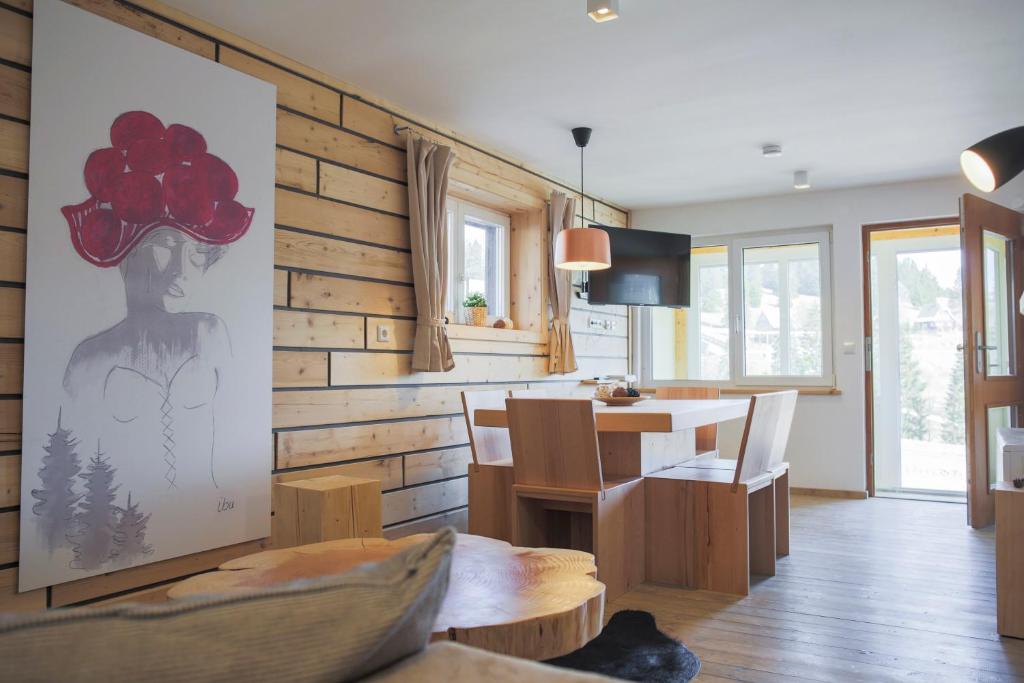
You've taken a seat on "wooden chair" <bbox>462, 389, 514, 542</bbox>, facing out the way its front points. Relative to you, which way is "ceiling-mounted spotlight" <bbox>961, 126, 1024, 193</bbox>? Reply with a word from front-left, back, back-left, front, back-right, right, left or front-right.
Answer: front

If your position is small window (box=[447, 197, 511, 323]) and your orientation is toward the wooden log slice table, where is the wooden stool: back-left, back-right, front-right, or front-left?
front-right

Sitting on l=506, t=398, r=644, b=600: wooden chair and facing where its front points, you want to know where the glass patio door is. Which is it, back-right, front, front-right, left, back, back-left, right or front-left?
front

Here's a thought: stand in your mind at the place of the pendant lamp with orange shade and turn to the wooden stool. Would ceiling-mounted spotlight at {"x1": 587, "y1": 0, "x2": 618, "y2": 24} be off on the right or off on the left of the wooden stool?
left

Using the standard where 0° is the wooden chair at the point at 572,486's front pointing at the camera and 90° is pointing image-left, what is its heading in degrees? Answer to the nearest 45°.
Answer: approximately 225°

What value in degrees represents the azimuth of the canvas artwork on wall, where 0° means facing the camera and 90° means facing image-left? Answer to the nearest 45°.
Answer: approximately 315°

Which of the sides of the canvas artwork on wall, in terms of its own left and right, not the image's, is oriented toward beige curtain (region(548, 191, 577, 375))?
left

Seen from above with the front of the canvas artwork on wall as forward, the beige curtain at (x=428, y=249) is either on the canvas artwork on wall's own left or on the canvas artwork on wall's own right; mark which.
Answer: on the canvas artwork on wall's own left

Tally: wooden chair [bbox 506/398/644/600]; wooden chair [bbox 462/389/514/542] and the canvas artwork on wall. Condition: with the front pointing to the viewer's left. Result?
0

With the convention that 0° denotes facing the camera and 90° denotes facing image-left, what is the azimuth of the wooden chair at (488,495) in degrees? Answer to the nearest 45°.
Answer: approximately 315°

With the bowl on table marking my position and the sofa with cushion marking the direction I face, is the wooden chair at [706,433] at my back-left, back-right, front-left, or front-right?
back-left

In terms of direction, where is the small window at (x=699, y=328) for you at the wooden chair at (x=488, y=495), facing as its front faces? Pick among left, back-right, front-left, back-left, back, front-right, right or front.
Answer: left

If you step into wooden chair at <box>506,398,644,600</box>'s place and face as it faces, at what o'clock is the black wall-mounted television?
The black wall-mounted television is roughly at 11 o'clock from the wooden chair.

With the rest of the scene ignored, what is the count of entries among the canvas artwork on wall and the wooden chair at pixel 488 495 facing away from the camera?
0

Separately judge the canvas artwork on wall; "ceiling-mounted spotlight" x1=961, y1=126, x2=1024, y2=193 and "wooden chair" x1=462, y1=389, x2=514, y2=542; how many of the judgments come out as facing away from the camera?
0

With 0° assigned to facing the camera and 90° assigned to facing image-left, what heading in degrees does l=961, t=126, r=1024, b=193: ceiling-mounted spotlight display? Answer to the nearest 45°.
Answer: approximately 45°

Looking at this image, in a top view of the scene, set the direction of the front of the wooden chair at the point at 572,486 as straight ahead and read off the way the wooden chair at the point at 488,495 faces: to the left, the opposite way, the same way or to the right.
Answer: to the right

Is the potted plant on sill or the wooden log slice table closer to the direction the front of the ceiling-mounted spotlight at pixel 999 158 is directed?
the wooden log slice table
